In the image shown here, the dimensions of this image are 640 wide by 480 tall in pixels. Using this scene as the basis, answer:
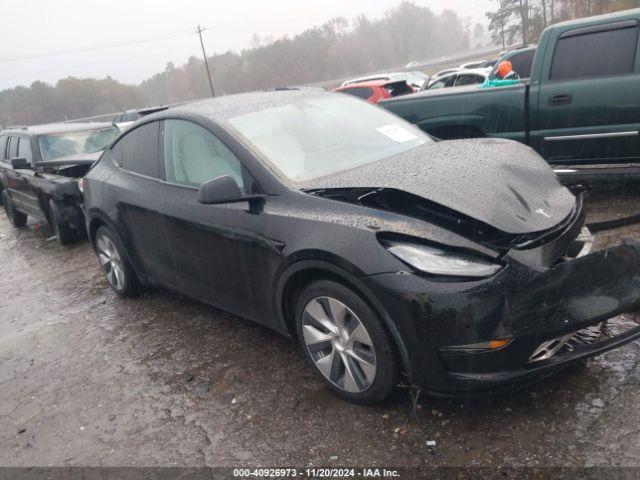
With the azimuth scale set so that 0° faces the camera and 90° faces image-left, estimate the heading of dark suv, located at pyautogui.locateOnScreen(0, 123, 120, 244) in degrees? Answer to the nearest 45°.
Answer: approximately 315°

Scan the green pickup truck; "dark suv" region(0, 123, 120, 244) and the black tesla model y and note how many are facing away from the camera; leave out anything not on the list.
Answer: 0

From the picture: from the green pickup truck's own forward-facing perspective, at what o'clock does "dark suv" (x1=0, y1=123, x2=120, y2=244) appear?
The dark suv is roughly at 6 o'clock from the green pickup truck.

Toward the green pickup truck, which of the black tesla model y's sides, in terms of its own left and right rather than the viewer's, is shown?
left

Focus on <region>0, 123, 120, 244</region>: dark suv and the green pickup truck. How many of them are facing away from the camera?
0

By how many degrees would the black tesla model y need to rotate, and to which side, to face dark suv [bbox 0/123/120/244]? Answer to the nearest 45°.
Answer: approximately 180°

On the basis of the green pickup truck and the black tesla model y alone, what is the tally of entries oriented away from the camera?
0

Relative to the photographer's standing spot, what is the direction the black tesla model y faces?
facing the viewer and to the right of the viewer

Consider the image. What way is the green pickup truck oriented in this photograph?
to the viewer's right

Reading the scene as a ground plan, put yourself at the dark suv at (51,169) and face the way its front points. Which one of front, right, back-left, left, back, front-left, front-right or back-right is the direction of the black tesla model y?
front-right
